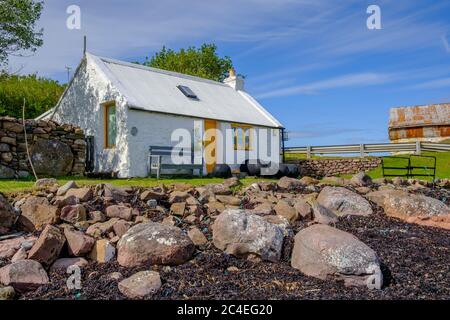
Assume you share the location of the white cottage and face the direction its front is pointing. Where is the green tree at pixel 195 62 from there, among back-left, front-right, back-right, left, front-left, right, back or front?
back-left

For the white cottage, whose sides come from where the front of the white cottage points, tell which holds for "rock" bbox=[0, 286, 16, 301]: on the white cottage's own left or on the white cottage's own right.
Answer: on the white cottage's own right

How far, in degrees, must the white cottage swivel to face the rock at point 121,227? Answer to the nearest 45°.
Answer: approximately 45° to its right

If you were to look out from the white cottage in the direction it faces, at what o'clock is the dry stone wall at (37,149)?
The dry stone wall is roughly at 3 o'clock from the white cottage.

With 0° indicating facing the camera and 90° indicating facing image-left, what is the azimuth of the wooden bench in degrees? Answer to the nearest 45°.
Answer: approximately 315°

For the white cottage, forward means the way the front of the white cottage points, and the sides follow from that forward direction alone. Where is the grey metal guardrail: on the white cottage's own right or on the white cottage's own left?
on the white cottage's own left

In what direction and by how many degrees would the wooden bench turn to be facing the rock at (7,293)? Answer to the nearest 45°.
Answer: approximately 45° to its right

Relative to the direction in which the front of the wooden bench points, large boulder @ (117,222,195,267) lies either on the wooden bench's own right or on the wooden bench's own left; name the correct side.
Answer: on the wooden bench's own right

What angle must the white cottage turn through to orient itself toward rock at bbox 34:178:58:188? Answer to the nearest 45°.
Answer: approximately 45° to its right

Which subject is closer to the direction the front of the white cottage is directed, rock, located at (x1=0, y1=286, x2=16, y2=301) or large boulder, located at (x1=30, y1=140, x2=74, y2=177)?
the rock
